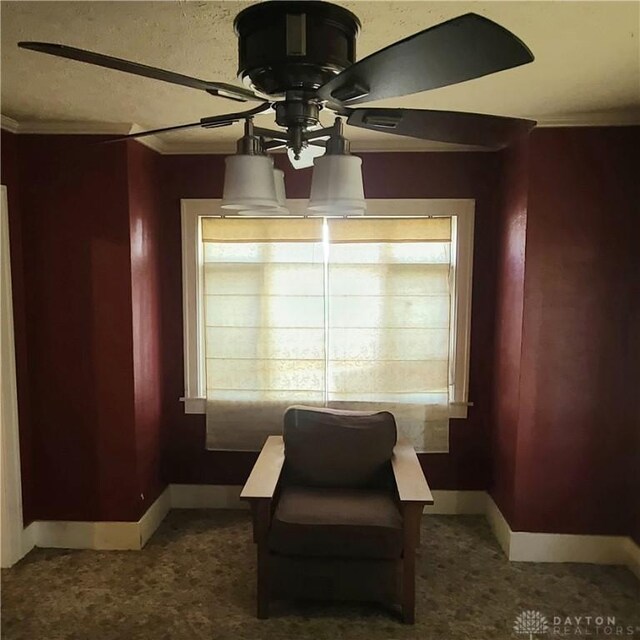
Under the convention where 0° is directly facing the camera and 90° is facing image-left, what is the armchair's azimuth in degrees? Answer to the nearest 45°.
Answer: approximately 0°
